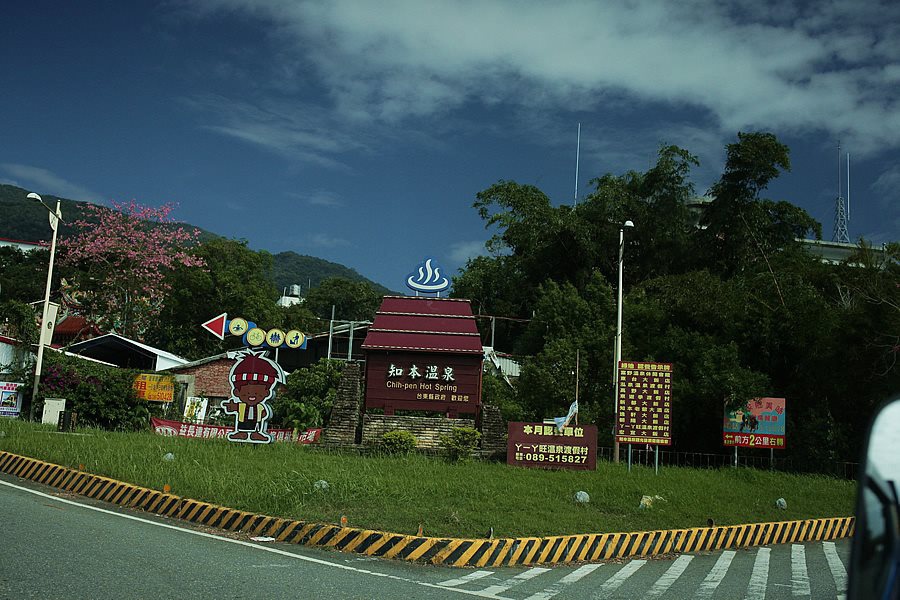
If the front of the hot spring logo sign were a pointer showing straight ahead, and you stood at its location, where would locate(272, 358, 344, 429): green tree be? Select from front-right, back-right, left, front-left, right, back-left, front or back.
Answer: back-right

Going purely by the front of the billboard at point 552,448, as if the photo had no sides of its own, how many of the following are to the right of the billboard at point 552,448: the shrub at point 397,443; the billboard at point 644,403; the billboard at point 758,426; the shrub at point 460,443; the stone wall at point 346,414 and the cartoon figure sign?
4

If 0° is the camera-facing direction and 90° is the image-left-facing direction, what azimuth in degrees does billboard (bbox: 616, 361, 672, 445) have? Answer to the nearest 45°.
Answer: approximately 0°

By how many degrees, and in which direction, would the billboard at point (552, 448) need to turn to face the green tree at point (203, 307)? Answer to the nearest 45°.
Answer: approximately 135° to its right

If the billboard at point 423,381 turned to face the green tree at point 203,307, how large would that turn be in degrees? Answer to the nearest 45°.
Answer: approximately 135° to its right

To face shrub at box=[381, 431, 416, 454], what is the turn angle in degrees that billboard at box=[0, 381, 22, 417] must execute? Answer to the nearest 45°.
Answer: approximately 45° to its left

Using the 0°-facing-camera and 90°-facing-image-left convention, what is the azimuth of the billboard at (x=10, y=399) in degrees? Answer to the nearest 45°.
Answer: approximately 0°

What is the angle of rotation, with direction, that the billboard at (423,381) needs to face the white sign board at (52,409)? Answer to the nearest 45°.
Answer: approximately 90° to its right

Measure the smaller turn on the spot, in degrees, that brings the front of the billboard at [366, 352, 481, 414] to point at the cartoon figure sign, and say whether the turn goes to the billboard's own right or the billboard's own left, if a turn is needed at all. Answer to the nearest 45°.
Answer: approximately 90° to the billboard's own right

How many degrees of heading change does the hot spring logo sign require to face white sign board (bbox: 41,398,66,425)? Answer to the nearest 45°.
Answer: approximately 90° to its right

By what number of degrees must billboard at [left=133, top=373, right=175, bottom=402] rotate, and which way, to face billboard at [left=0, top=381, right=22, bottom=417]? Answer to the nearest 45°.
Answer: approximately 90° to its right
